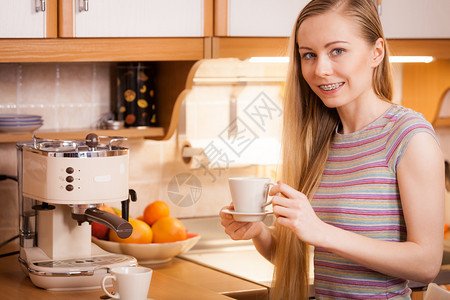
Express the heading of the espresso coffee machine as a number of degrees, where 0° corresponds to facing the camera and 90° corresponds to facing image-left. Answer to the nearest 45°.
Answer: approximately 315°

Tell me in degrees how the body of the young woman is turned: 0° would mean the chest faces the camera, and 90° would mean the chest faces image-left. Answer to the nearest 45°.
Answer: approximately 45°

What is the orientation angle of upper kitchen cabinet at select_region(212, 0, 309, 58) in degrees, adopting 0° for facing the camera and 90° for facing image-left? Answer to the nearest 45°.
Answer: approximately 0°

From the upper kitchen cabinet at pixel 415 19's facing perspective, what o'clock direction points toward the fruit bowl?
The fruit bowl is roughly at 2 o'clock from the upper kitchen cabinet.
